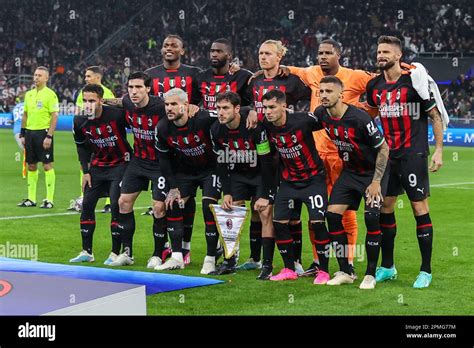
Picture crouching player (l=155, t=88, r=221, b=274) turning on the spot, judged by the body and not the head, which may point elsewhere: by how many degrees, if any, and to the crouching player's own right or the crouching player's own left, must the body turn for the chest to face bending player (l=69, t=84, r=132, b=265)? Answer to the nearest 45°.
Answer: approximately 90° to the crouching player's own right

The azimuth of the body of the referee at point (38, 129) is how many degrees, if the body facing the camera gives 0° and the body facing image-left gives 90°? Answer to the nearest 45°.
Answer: approximately 45°

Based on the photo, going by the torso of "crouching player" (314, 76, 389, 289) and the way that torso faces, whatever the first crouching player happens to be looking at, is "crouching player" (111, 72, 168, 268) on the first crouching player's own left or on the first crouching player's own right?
on the first crouching player's own right

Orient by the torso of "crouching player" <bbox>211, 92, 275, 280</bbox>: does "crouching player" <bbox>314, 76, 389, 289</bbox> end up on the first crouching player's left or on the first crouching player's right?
on the first crouching player's left

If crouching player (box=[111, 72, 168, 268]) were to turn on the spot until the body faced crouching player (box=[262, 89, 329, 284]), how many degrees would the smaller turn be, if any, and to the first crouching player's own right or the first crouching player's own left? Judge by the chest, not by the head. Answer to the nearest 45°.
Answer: approximately 90° to the first crouching player's own left

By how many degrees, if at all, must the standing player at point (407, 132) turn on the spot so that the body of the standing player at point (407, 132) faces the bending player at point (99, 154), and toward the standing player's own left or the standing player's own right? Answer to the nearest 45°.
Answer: approximately 45° to the standing player's own right

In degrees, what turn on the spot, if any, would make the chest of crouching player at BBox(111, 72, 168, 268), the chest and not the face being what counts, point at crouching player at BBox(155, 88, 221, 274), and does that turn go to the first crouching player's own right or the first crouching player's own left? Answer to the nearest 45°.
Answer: approximately 90° to the first crouching player's own left

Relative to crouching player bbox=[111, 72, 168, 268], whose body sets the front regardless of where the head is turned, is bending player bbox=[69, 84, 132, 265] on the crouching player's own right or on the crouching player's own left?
on the crouching player's own right

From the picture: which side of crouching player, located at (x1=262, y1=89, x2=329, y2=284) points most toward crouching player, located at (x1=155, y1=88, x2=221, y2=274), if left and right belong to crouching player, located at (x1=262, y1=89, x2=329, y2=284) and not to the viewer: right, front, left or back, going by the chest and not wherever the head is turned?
right
